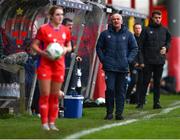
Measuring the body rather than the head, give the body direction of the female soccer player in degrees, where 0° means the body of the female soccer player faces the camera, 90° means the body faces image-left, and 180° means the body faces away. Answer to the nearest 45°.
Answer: approximately 315°

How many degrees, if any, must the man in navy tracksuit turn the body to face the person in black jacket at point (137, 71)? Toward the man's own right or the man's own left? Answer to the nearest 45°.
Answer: approximately 180°

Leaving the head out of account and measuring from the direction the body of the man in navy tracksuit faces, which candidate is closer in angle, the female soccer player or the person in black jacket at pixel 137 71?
the female soccer player

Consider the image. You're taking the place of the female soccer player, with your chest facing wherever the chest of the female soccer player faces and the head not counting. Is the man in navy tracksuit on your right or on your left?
on your left
